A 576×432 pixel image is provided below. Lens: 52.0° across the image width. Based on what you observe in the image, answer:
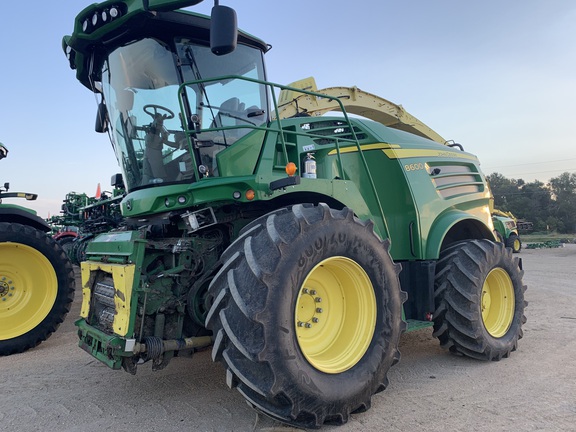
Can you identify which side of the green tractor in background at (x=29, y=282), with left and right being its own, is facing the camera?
left

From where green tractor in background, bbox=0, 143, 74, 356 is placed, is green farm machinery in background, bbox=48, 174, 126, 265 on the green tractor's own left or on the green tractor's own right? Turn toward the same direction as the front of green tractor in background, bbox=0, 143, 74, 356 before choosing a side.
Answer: on the green tractor's own right

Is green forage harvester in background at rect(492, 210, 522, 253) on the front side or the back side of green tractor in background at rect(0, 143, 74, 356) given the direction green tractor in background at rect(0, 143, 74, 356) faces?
on the back side
